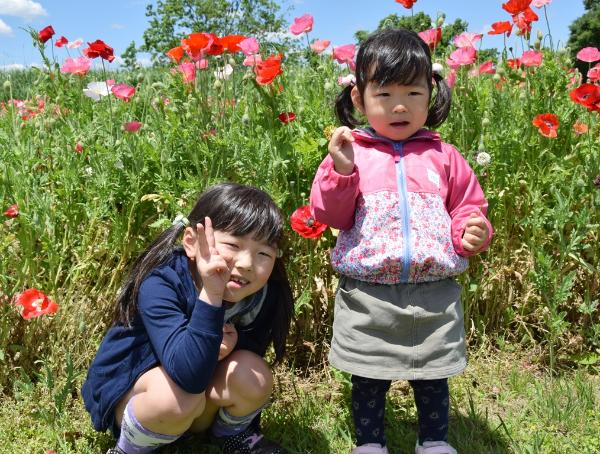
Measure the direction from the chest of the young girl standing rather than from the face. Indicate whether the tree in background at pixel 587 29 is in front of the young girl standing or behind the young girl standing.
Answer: behind

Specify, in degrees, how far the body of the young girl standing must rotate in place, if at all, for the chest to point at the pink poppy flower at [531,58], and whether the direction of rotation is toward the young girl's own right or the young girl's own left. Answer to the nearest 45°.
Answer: approximately 135° to the young girl's own left

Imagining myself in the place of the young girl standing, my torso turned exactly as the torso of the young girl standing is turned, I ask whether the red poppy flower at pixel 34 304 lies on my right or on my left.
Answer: on my right

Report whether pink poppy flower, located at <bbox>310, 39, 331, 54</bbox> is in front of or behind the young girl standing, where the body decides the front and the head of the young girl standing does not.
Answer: behind

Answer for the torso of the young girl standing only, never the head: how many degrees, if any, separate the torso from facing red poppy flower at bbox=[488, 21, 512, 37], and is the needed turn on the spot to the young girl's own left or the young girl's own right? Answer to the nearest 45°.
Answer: approximately 135° to the young girl's own left

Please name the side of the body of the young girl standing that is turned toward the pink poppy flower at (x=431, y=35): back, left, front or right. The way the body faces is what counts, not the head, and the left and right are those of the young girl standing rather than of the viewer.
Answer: back

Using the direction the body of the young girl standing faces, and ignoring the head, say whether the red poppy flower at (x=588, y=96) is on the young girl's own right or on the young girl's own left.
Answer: on the young girl's own left

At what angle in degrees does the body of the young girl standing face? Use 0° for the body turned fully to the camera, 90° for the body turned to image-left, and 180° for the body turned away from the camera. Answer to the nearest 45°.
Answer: approximately 0°

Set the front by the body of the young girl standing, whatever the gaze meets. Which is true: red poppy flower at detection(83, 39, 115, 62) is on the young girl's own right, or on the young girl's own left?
on the young girl's own right
